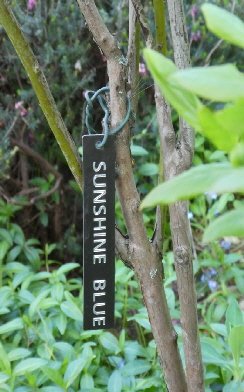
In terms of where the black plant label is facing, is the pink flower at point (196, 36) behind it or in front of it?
behind

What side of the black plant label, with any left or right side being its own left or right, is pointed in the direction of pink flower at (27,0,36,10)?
back

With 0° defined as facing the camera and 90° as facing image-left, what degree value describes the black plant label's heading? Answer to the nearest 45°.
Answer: approximately 0°

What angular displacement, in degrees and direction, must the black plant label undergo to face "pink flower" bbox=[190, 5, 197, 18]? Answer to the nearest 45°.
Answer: approximately 180°
